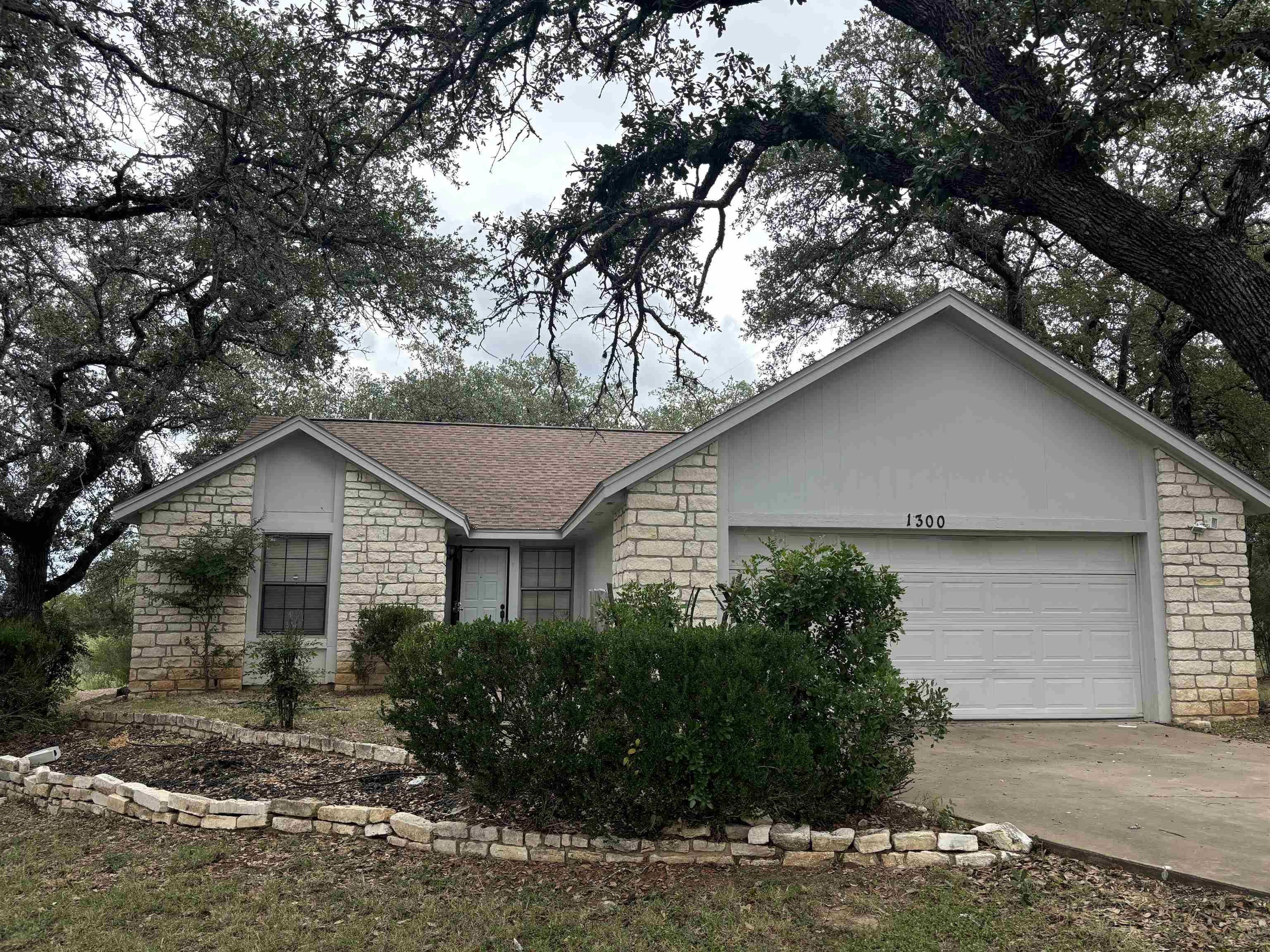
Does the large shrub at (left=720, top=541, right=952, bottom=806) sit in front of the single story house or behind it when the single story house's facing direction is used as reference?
in front

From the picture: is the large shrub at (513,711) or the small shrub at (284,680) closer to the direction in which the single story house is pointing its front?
the large shrub

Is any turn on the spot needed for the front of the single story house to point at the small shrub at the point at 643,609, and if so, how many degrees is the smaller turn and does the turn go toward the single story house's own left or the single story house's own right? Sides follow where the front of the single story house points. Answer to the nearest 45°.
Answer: approximately 45° to the single story house's own right

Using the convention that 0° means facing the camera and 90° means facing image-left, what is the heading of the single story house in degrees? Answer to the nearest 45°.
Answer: approximately 0°

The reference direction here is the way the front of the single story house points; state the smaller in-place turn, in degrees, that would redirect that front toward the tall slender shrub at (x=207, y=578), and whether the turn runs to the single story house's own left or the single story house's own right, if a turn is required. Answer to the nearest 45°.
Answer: approximately 90° to the single story house's own right

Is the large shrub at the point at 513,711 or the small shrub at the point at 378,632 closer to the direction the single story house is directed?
the large shrub

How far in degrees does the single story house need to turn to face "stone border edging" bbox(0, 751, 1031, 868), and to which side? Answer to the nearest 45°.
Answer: approximately 45° to its right

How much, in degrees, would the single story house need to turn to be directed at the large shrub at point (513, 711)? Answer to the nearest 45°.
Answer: approximately 45° to its right

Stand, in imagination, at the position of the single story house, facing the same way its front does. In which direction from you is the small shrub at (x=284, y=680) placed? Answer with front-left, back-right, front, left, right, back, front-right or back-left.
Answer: right

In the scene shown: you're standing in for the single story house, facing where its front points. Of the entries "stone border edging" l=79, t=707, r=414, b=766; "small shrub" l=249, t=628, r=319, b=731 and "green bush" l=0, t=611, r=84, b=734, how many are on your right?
3

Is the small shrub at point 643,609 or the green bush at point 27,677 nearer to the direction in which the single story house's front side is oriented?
the small shrub
